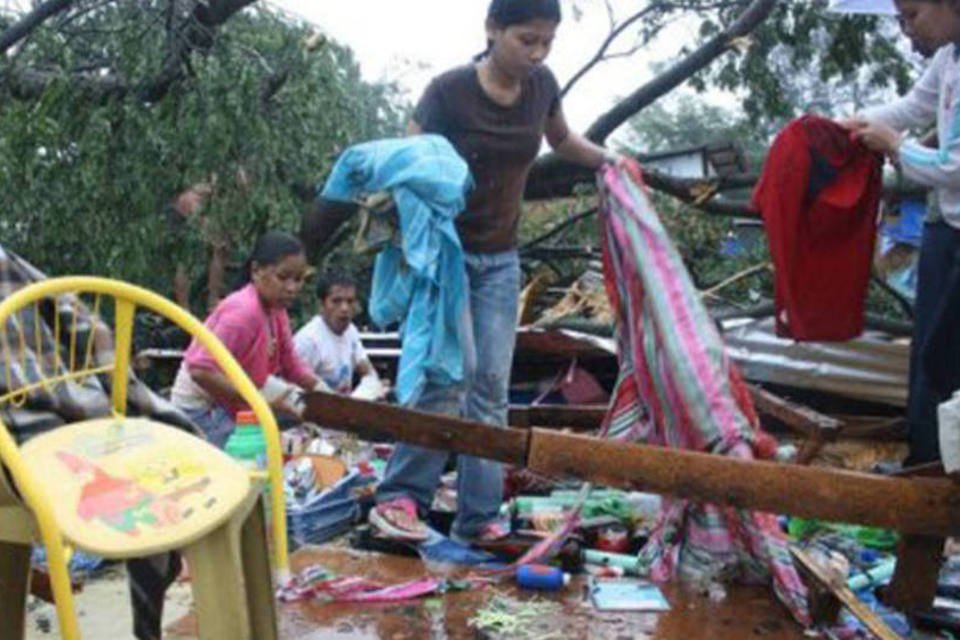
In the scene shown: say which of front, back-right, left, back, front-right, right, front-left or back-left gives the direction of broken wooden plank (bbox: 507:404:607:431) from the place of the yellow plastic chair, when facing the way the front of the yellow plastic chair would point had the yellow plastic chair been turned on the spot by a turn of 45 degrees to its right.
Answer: back-left

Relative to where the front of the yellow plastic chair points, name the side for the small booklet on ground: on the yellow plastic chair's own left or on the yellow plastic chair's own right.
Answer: on the yellow plastic chair's own left

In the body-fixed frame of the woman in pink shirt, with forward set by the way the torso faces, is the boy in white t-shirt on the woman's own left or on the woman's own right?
on the woman's own left

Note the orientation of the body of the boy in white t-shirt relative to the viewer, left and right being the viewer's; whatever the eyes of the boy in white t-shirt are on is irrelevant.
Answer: facing the viewer and to the right of the viewer

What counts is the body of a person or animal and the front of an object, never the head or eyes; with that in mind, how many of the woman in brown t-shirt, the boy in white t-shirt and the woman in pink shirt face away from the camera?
0

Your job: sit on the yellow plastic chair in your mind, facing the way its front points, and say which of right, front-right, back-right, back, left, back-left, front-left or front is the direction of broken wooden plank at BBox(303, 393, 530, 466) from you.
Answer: left

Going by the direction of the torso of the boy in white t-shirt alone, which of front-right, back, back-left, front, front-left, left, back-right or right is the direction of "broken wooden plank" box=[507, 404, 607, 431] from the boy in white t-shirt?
front

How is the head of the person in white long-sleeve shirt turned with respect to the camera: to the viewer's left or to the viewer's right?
to the viewer's left

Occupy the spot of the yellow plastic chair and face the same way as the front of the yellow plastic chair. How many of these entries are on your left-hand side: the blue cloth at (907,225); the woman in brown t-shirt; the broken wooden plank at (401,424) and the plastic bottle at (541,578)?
4

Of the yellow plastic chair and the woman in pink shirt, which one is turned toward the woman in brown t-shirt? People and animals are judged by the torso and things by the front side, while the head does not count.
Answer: the woman in pink shirt

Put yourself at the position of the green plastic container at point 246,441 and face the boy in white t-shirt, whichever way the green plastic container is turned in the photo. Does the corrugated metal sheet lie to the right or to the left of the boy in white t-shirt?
right

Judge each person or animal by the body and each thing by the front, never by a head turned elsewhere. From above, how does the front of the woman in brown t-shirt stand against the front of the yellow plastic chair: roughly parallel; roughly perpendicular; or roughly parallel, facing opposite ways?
roughly parallel

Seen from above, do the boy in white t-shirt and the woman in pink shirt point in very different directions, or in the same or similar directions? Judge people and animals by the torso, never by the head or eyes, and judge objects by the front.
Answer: same or similar directions

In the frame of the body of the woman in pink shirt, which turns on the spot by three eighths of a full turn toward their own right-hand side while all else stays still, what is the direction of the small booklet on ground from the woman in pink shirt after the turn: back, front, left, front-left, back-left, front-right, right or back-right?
back-left
